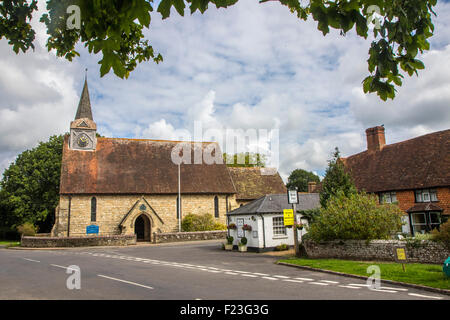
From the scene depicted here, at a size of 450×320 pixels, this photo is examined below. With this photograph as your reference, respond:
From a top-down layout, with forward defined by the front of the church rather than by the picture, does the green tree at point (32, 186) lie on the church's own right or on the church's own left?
on the church's own right

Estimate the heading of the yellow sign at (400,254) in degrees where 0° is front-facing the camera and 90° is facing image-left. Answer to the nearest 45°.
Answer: approximately 0°

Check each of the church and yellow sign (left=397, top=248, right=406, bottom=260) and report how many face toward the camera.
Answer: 2

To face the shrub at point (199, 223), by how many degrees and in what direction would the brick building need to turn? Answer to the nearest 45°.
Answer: approximately 45° to its right

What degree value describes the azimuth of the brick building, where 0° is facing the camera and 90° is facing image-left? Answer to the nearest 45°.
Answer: approximately 45°
